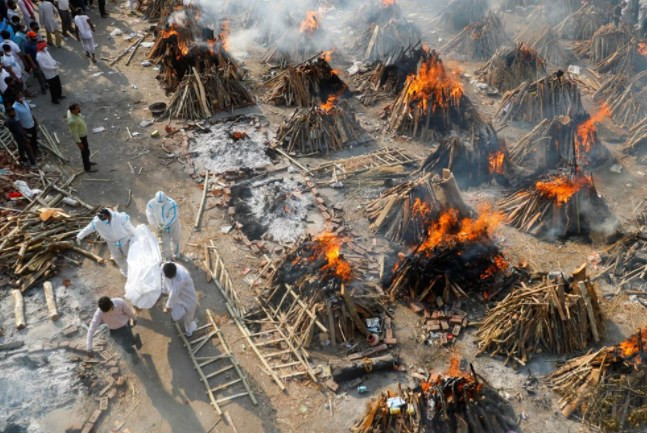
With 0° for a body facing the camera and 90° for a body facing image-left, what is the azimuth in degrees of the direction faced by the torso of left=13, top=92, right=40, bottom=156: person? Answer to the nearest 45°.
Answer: approximately 0°

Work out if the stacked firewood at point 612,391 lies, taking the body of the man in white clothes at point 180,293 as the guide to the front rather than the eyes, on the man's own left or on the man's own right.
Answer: on the man's own left

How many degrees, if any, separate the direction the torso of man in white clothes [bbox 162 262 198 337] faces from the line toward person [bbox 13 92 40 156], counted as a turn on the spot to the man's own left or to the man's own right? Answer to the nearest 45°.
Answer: approximately 90° to the man's own right

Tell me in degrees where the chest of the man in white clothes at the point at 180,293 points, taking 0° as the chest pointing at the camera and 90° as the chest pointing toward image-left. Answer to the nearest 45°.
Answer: approximately 45°

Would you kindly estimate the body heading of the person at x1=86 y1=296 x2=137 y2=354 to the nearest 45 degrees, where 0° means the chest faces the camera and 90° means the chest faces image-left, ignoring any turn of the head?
approximately 45°
